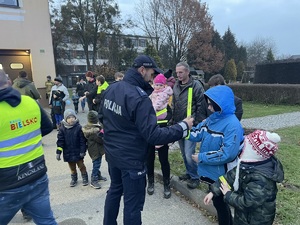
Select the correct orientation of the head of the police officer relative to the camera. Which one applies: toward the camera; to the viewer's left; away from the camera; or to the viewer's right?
to the viewer's right

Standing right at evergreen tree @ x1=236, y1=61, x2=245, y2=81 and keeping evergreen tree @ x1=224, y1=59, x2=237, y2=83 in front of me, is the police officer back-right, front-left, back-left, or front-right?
front-left

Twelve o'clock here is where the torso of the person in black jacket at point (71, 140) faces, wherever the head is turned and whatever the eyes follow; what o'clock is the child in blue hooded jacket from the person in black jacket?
The child in blue hooded jacket is roughly at 11 o'clock from the person in black jacket.

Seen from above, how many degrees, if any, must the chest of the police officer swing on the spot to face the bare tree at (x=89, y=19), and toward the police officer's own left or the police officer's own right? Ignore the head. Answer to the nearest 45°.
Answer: approximately 45° to the police officer's own left

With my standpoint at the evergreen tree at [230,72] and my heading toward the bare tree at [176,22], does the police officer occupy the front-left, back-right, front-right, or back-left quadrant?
front-left

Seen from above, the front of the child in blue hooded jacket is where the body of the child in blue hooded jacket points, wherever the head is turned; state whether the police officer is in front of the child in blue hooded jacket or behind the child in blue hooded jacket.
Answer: in front

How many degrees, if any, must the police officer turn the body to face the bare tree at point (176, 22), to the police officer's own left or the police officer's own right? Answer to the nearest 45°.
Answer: approximately 45° to the police officer's own left

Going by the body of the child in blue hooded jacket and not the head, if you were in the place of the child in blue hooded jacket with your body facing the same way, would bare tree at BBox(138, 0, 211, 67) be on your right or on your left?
on your right

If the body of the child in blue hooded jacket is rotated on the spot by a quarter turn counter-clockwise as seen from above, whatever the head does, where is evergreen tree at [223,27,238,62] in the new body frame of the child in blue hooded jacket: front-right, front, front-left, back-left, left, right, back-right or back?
back

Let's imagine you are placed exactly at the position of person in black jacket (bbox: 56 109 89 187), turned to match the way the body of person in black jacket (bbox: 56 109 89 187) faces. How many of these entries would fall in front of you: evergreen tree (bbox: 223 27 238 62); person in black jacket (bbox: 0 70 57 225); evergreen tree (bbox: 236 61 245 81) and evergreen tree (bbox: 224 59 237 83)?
1

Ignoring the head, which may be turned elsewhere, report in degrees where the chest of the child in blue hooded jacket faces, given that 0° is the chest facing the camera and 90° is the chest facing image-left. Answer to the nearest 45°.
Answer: approximately 90°

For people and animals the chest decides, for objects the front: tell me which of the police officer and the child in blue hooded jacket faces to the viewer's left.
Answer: the child in blue hooded jacket

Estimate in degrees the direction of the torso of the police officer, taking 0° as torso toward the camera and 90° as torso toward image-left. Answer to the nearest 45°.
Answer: approximately 225°

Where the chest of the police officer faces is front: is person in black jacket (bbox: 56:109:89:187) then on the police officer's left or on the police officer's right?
on the police officer's left

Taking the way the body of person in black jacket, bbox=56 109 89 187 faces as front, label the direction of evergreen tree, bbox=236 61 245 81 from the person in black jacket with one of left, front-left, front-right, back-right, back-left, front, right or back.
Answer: back-left

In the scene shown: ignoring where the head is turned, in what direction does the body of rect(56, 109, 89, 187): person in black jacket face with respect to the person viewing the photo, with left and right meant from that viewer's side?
facing the viewer
